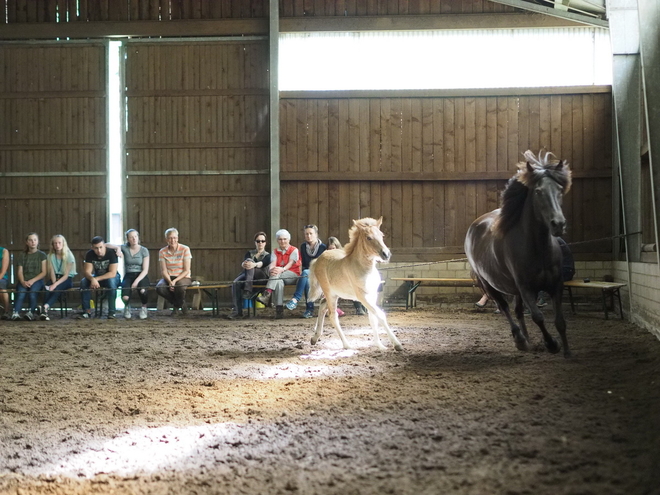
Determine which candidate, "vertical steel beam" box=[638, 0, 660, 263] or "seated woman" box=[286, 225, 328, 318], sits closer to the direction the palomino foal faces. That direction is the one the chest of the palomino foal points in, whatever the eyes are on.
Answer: the vertical steel beam

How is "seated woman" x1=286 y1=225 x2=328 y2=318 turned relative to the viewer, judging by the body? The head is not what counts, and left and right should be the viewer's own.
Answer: facing the viewer and to the left of the viewer

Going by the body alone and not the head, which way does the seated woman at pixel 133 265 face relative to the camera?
toward the camera

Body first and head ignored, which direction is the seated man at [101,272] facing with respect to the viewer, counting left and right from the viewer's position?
facing the viewer

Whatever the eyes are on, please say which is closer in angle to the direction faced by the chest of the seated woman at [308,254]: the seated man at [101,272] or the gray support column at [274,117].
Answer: the seated man

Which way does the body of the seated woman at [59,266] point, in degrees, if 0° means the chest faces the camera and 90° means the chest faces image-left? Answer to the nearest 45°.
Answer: approximately 45°

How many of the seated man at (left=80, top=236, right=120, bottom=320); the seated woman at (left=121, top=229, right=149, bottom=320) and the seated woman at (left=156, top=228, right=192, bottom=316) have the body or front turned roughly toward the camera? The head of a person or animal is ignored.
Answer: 3

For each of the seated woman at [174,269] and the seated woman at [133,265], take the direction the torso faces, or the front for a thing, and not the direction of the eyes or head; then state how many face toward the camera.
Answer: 2

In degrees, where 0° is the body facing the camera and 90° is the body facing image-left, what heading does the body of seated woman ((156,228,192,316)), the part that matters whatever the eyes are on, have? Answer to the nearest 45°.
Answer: approximately 0°

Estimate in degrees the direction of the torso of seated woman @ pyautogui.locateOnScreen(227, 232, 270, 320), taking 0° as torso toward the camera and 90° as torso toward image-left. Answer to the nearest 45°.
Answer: approximately 45°

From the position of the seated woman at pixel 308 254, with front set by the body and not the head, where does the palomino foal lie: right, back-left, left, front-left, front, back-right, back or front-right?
front-left

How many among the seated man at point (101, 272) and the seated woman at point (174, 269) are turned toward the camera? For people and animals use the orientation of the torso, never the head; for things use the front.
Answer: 2

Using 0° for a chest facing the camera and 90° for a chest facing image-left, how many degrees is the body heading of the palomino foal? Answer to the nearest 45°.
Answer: approximately 315°
